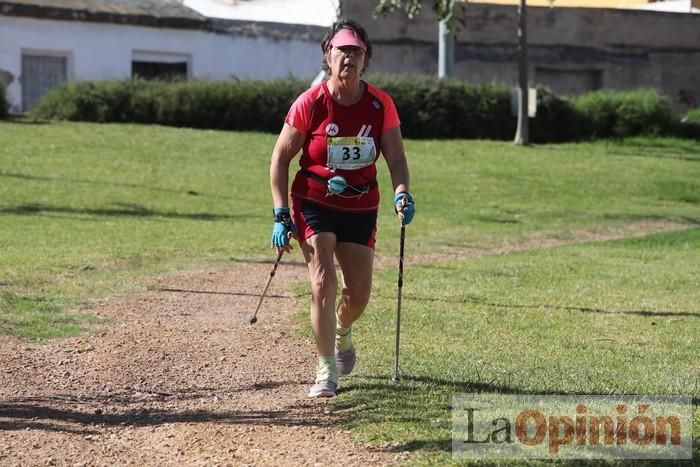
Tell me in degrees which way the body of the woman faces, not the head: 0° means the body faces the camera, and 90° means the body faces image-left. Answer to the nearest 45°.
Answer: approximately 0°

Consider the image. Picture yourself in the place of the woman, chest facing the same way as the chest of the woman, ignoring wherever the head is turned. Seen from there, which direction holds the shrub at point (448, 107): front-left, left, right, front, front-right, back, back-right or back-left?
back

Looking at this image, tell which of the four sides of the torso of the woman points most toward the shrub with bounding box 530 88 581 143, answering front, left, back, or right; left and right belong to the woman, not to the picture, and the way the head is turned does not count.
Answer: back

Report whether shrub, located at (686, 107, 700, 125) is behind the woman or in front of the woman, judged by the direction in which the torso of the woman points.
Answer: behind

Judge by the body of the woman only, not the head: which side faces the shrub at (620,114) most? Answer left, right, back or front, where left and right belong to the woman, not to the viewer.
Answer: back

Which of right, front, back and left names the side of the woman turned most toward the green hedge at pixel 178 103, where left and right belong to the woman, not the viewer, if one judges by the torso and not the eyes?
back

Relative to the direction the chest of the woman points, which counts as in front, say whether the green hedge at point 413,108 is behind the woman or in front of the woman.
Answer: behind

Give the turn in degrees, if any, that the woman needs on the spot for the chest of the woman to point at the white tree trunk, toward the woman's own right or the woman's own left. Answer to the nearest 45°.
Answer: approximately 180°
